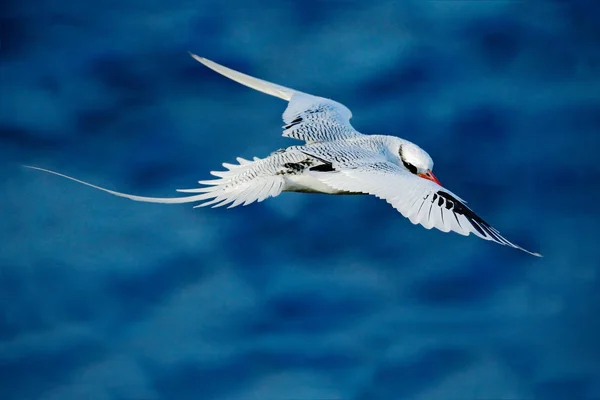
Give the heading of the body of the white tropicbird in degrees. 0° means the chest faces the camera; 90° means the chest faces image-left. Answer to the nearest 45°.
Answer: approximately 270°
